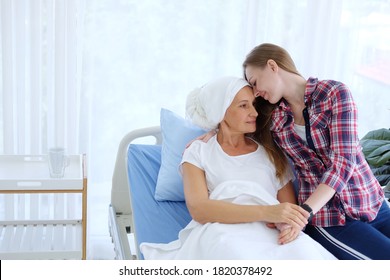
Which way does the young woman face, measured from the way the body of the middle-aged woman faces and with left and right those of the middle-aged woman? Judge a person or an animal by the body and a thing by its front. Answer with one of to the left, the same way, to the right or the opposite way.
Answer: to the right

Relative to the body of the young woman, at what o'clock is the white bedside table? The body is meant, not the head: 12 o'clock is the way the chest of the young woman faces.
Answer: The white bedside table is roughly at 2 o'clock from the young woman.

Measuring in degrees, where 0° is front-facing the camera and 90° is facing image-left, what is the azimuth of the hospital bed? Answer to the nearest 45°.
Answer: approximately 315°

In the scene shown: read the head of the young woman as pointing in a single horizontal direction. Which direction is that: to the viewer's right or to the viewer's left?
to the viewer's left

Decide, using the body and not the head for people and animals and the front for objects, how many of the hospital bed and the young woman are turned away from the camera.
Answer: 0

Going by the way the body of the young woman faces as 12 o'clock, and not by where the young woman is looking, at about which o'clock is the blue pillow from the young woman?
The blue pillow is roughly at 2 o'clock from the young woman.

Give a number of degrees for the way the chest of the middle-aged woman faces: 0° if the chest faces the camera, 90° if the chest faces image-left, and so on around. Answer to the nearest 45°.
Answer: approximately 315°
